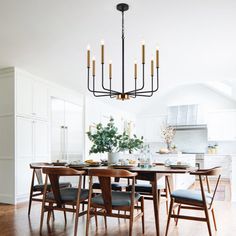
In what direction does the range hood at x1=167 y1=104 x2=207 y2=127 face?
toward the camera

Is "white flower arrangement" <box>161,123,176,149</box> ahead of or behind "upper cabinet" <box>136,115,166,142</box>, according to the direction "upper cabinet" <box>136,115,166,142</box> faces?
ahead

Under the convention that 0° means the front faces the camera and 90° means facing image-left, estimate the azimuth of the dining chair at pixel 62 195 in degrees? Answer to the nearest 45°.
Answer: approximately 225°

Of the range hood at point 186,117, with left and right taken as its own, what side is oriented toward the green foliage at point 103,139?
front

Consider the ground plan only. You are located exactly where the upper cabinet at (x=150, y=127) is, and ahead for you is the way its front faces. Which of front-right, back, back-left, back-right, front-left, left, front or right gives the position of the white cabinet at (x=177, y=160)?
front

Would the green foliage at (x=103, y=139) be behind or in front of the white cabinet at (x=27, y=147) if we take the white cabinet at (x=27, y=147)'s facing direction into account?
in front

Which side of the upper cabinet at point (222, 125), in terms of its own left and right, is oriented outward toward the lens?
front

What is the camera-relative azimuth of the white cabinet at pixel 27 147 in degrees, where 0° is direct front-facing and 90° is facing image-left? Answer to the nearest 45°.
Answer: approximately 315°

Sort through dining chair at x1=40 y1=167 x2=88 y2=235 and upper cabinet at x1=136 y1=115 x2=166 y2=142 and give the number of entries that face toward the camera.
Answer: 1
